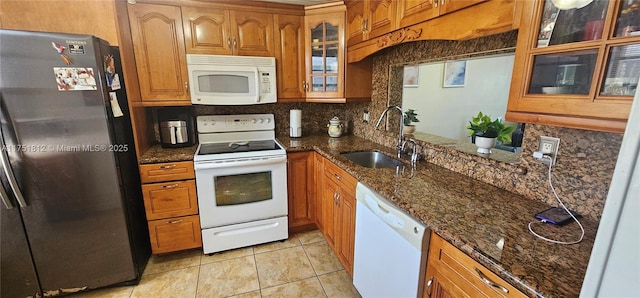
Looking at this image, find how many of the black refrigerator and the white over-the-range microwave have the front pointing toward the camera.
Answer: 2

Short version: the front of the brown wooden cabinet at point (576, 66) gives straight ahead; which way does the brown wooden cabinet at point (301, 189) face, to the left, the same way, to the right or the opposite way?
to the left

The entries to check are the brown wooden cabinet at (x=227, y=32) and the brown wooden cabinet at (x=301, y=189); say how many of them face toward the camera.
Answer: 2

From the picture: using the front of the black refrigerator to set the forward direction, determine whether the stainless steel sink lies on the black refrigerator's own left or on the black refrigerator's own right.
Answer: on the black refrigerator's own left

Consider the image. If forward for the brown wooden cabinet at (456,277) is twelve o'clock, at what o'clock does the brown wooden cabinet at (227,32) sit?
the brown wooden cabinet at (227,32) is roughly at 2 o'clock from the brown wooden cabinet at (456,277).

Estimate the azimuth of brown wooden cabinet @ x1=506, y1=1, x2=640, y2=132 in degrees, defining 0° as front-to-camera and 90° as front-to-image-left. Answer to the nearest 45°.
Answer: approximately 45°

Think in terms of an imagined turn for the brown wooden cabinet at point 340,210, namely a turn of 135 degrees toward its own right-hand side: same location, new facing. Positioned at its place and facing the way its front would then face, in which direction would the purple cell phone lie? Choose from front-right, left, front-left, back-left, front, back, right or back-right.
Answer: back-right

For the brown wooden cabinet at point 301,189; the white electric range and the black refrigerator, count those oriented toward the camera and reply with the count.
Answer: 3
